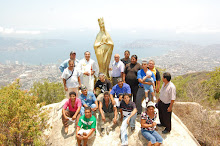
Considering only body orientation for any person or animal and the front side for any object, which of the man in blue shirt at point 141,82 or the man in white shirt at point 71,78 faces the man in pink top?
the man in white shirt

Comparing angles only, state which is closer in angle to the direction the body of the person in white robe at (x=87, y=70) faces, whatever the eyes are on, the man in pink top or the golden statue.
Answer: the man in pink top

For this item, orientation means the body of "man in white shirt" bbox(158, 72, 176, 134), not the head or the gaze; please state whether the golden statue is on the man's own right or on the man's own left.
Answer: on the man's own right

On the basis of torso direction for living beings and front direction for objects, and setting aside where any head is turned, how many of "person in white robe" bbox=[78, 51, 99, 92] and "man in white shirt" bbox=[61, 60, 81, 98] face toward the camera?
2

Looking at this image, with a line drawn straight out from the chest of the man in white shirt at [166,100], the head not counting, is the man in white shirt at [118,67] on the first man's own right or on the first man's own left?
on the first man's own right

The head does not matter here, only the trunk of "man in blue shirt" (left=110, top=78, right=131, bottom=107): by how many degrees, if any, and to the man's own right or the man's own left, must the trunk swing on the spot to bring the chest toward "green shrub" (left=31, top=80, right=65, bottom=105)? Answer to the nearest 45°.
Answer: approximately 135° to the man's own right

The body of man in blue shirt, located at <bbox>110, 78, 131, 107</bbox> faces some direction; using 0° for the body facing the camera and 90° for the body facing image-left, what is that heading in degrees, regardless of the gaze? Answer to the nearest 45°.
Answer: approximately 0°
